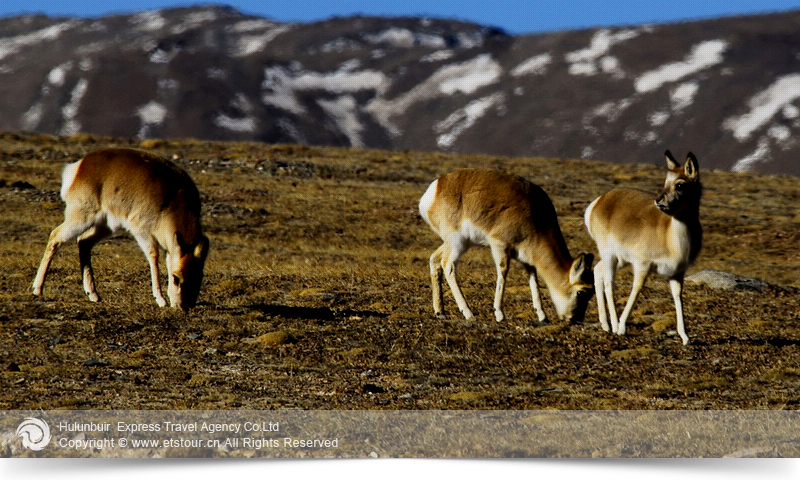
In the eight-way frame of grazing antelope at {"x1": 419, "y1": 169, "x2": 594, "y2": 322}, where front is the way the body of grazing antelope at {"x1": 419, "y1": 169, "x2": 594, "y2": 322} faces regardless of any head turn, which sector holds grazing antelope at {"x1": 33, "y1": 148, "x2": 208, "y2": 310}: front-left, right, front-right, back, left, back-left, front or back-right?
back

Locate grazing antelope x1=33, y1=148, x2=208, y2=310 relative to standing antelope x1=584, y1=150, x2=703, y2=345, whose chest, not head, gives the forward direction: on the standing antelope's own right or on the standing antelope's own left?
on the standing antelope's own right

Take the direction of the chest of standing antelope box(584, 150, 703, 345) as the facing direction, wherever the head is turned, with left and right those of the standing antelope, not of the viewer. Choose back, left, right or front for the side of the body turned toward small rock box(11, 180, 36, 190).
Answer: back

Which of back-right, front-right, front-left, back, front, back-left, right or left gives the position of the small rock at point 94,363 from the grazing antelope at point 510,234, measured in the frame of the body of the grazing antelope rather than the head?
back-right

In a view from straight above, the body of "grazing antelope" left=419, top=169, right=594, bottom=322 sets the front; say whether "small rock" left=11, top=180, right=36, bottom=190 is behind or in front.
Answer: behind

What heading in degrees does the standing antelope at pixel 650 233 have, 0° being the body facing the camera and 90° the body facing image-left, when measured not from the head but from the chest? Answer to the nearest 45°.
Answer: approximately 315°

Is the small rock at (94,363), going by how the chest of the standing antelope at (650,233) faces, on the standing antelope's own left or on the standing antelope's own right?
on the standing antelope's own right

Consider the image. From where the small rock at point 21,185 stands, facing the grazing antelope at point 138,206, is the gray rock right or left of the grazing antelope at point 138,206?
left

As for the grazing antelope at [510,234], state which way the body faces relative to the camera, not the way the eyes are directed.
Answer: to the viewer's right
